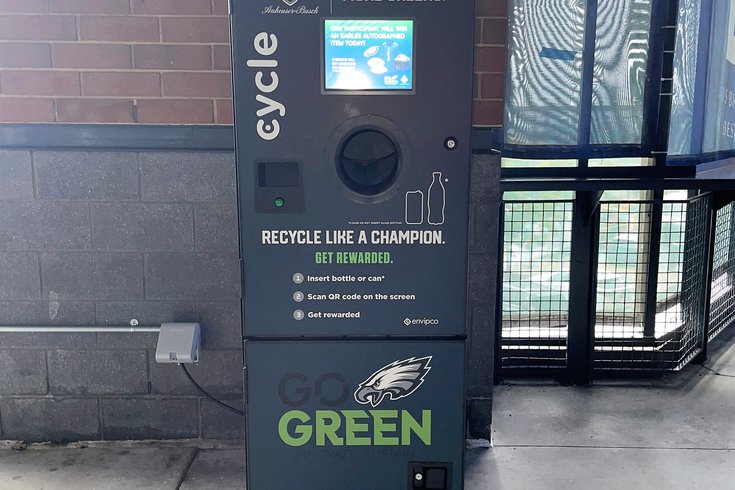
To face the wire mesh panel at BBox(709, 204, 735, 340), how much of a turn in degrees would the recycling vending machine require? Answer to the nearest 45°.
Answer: approximately 135° to its left

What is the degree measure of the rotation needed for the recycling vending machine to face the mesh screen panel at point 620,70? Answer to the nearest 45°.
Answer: approximately 135° to its left

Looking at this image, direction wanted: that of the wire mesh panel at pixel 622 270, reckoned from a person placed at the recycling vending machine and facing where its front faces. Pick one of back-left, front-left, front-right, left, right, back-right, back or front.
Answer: back-left

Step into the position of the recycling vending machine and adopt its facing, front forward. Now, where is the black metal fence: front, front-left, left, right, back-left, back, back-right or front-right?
back-left

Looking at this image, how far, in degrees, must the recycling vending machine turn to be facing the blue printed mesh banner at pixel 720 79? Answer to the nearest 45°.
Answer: approximately 135° to its left

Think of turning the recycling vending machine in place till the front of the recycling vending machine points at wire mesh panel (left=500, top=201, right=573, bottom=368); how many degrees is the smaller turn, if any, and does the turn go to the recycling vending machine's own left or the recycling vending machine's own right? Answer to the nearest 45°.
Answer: approximately 135° to the recycling vending machine's own left

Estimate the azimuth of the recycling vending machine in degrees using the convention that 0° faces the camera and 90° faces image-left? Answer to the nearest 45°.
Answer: approximately 0°

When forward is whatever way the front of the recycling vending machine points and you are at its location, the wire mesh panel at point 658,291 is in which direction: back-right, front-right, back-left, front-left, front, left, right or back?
back-left
